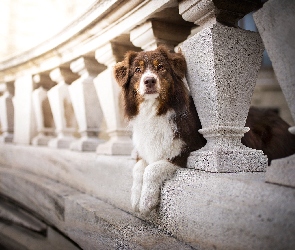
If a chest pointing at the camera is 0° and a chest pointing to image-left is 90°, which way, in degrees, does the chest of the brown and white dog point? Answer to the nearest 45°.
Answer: approximately 45°
